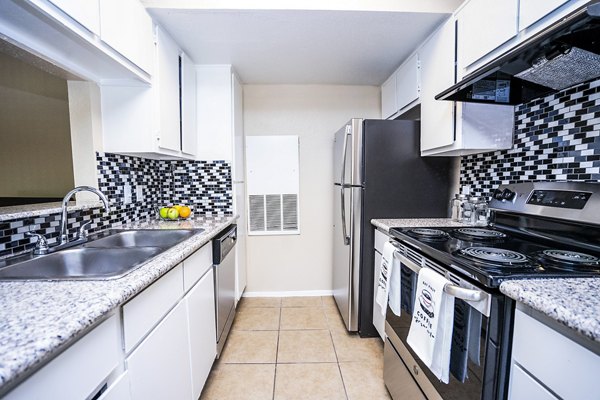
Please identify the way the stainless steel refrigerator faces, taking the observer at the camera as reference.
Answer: facing to the left of the viewer

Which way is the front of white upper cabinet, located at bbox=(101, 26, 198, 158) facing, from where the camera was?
facing the viewer and to the right of the viewer

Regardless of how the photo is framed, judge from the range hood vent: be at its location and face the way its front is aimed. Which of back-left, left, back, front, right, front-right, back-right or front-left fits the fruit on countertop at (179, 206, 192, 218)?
front-right

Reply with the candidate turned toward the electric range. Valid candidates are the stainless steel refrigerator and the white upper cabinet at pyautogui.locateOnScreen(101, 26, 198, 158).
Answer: the white upper cabinet

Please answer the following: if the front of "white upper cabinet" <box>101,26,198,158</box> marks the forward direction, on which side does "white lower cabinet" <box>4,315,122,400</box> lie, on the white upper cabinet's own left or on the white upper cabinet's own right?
on the white upper cabinet's own right

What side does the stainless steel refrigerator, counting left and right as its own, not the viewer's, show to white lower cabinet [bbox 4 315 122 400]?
left

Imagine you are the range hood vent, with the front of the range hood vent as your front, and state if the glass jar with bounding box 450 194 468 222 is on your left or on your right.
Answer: on your right

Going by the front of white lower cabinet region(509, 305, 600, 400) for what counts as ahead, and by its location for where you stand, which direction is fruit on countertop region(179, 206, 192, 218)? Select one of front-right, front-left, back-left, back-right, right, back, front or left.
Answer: front-right

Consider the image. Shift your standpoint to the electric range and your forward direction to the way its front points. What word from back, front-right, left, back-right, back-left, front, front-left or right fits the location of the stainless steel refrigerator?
right

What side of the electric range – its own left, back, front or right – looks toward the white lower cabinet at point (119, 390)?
front

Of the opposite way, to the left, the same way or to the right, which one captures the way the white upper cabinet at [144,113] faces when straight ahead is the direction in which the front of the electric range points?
the opposite way

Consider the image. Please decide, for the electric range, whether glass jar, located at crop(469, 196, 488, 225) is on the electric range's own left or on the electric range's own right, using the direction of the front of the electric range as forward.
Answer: on the electric range's own right

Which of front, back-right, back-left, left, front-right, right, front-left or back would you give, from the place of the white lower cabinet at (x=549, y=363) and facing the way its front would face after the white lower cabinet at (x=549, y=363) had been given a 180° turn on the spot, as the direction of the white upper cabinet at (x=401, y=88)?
left

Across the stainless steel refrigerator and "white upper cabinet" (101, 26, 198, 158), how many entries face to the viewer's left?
1

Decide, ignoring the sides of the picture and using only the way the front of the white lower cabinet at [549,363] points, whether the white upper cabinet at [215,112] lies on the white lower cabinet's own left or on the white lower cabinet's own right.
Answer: on the white lower cabinet's own right
